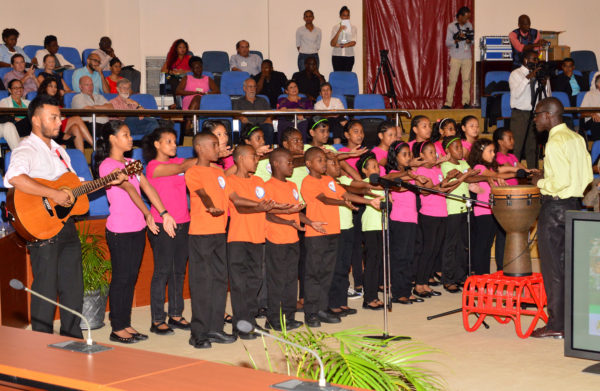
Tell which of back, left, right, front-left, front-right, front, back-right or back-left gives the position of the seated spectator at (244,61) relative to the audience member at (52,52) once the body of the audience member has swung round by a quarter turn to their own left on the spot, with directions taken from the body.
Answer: front-right

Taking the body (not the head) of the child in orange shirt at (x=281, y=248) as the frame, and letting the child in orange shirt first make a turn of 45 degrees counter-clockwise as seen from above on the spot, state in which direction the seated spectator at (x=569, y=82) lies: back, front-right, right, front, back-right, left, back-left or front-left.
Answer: front-left

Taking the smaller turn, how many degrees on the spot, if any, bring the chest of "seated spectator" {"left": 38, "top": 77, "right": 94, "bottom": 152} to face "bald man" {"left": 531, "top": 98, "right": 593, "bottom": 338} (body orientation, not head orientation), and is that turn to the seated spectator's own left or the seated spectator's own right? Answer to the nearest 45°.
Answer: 0° — they already face them

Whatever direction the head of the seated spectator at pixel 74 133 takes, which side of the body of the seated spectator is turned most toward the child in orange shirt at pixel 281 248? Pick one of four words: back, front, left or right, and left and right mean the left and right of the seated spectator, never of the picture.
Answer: front

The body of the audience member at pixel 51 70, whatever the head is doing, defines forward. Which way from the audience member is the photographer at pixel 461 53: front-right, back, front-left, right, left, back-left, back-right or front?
front-left

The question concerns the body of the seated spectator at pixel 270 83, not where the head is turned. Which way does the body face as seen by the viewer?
toward the camera

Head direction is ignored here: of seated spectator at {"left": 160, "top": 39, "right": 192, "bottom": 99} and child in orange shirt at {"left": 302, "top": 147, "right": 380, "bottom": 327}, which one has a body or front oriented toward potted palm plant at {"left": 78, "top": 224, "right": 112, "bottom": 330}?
the seated spectator

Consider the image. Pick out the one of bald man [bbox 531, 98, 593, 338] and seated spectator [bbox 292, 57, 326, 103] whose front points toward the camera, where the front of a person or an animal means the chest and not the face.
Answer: the seated spectator

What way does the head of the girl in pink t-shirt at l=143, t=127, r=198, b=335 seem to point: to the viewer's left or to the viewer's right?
to the viewer's right

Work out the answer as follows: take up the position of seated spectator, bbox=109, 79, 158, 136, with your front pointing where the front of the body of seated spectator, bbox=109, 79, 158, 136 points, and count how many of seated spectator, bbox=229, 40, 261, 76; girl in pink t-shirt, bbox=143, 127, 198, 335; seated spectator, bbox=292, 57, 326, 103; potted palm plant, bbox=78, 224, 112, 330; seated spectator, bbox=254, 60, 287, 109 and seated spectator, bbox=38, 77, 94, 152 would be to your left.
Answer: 3

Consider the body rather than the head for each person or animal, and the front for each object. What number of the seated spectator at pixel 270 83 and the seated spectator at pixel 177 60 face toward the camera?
2

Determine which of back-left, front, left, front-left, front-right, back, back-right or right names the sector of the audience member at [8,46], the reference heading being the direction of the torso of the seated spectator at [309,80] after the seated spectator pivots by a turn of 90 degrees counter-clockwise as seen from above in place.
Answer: back

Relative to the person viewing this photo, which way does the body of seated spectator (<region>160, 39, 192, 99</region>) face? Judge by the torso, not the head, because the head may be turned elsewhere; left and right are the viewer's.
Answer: facing the viewer

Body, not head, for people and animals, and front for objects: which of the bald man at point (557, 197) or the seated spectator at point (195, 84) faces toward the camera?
the seated spectator
